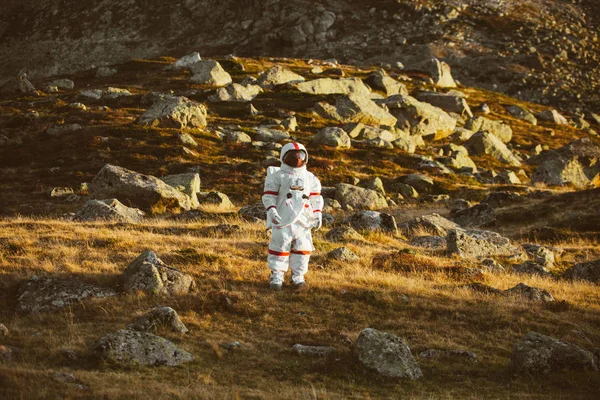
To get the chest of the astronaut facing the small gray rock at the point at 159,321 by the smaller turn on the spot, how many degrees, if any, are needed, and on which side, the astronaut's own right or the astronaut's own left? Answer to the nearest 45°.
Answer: approximately 45° to the astronaut's own right

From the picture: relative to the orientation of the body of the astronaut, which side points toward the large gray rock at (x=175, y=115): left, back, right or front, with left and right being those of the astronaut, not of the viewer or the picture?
back

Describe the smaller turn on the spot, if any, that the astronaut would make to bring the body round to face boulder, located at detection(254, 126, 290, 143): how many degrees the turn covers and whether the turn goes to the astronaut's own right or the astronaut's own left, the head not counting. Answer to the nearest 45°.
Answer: approximately 180°

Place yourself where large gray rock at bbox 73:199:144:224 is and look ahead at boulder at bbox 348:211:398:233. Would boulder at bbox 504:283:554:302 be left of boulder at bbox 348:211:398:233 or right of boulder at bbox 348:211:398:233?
right

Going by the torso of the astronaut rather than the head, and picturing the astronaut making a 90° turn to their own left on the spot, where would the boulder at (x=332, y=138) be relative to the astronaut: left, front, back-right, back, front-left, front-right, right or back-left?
left

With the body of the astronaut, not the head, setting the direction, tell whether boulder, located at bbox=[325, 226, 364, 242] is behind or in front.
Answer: behind

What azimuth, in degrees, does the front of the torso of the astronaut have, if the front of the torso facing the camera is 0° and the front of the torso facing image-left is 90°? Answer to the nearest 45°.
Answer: approximately 0°
